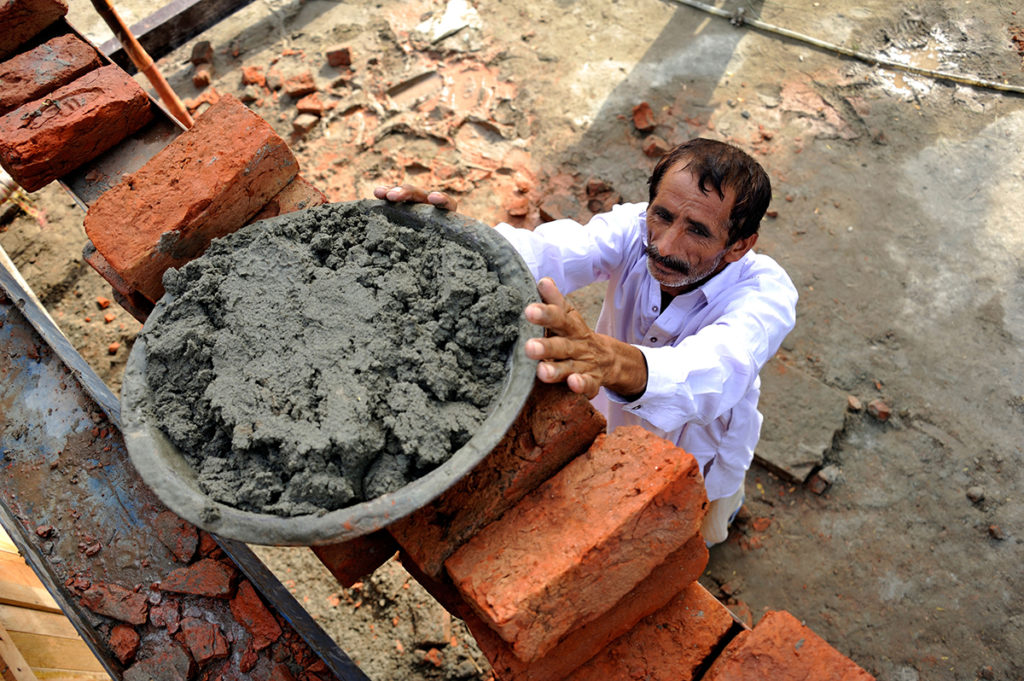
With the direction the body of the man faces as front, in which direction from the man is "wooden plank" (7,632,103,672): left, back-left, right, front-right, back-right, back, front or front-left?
front-right

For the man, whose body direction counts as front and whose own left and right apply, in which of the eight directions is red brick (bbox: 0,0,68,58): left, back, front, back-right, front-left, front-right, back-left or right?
right

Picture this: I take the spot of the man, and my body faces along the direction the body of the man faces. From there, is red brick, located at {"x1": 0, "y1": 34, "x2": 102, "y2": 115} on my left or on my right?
on my right

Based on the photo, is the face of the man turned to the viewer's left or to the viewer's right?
to the viewer's left

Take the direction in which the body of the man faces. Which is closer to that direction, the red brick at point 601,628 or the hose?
the red brick

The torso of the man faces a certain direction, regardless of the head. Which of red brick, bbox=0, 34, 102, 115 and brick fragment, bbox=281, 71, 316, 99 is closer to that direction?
the red brick

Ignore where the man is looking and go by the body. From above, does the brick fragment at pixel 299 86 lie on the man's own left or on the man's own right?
on the man's own right

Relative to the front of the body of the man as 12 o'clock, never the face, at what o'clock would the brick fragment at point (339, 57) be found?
The brick fragment is roughly at 4 o'clock from the man.

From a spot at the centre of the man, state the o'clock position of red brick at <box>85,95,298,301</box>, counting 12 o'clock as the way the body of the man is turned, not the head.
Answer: The red brick is roughly at 2 o'clock from the man.

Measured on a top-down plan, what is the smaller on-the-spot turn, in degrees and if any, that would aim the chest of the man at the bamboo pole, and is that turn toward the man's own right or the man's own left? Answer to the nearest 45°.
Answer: approximately 90° to the man's own right

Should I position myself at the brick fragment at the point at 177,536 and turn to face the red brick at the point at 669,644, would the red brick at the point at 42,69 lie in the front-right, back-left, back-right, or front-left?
back-left
